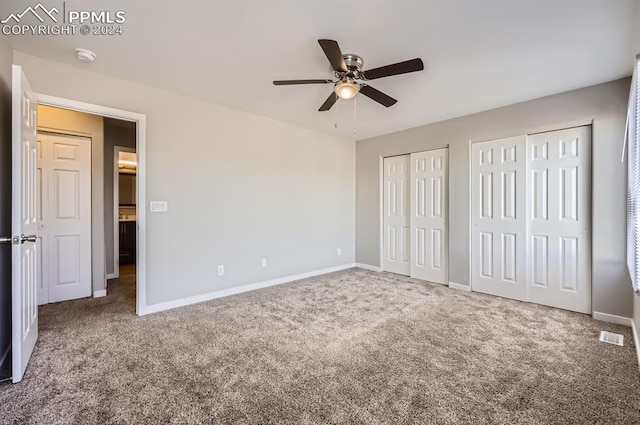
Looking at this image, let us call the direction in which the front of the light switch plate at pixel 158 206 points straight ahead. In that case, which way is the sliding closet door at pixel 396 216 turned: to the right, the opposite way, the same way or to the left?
to the right

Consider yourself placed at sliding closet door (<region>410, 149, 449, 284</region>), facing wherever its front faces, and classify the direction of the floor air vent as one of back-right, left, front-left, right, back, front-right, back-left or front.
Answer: left

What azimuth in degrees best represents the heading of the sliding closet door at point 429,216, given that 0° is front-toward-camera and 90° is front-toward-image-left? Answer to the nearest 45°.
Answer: approximately 45°

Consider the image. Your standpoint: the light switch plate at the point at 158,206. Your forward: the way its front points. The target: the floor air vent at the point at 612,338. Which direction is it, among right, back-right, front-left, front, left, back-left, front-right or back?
front-left

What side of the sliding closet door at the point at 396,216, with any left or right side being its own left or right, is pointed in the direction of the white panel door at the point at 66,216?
front

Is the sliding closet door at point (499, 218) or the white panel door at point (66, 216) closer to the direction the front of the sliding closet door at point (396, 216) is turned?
the white panel door

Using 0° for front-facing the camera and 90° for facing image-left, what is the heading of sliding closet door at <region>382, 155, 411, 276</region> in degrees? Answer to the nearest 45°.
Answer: approximately 45°

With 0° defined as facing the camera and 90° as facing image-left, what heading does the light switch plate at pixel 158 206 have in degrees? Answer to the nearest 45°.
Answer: approximately 0°

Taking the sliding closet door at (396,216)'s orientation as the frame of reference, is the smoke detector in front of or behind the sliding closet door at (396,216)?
in front
